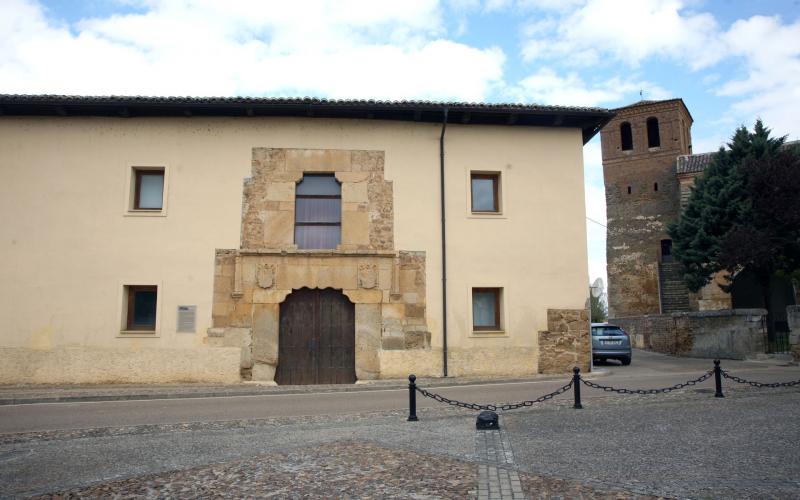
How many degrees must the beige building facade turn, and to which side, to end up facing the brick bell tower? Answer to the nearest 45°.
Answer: approximately 135° to its left

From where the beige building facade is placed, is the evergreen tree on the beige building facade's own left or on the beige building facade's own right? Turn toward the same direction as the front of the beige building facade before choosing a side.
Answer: on the beige building facade's own left

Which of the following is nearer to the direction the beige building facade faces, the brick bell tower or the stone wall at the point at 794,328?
the stone wall

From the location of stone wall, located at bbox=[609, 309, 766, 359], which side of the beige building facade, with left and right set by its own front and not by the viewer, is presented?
left

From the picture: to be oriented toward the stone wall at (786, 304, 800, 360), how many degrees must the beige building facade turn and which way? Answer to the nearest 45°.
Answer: approximately 90° to its left

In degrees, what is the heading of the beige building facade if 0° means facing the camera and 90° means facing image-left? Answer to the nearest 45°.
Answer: approximately 0°

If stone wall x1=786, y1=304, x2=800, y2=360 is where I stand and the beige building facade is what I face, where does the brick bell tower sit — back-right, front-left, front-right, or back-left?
back-right
